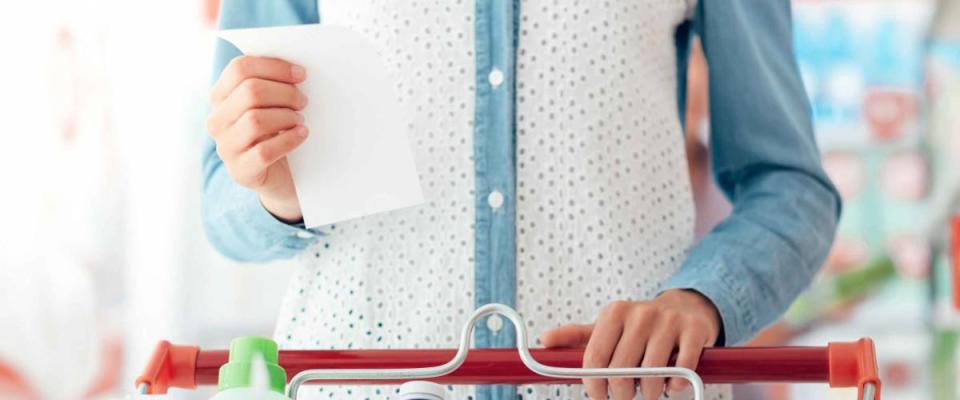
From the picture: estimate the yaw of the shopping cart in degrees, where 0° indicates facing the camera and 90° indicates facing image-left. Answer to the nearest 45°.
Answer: approximately 0°
